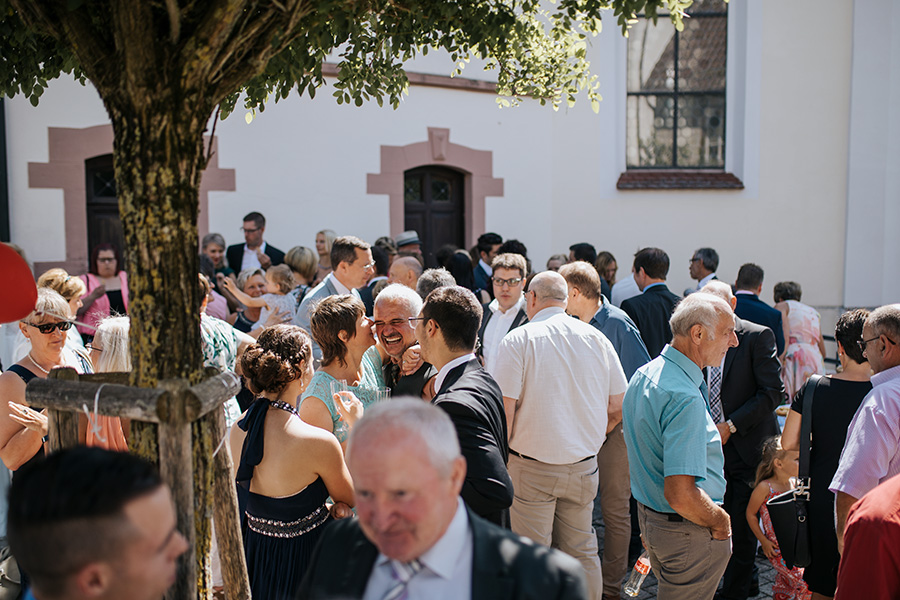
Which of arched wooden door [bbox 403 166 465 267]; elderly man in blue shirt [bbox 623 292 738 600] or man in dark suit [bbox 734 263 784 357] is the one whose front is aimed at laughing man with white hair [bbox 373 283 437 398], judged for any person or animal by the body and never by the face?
the arched wooden door

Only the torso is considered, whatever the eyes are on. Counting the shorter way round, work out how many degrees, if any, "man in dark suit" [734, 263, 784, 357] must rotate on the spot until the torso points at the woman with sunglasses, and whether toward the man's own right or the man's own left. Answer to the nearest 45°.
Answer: approximately 135° to the man's own left

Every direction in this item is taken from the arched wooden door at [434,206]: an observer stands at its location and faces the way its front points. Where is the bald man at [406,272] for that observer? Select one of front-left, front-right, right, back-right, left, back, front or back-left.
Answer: front

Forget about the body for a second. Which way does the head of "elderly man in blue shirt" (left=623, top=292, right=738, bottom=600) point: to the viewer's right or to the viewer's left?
to the viewer's right

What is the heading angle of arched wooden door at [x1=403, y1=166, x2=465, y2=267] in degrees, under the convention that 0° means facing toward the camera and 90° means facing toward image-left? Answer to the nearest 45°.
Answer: approximately 0°

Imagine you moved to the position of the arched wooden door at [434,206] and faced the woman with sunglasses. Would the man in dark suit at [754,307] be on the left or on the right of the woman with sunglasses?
left

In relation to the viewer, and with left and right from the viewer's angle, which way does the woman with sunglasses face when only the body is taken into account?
facing the viewer and to the right of the viewer

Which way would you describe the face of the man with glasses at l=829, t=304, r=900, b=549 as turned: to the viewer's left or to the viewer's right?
to the viewer's left
